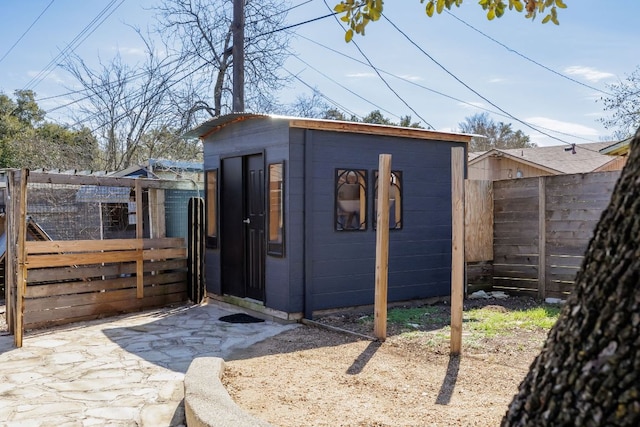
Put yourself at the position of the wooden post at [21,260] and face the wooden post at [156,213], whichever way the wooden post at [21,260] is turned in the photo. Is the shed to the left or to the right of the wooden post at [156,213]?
right

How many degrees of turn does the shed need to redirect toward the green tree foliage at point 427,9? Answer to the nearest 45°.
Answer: approximately 45° to its left

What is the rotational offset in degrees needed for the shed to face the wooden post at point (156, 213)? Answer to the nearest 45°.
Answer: approximately 45° to its right

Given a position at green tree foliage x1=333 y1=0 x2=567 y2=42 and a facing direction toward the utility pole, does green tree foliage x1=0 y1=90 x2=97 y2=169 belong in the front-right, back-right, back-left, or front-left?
front-left

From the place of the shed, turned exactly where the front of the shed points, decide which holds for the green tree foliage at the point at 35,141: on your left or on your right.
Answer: on your right

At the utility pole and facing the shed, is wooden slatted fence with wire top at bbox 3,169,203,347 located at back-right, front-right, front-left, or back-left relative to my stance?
front-right

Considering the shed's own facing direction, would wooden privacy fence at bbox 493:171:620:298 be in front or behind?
behind

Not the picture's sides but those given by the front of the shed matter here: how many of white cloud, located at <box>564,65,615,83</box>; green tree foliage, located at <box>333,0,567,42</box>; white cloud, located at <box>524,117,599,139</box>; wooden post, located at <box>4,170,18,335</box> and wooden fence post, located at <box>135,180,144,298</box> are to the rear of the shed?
2

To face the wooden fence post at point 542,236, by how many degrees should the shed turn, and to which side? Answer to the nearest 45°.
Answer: approximately 135° to its left

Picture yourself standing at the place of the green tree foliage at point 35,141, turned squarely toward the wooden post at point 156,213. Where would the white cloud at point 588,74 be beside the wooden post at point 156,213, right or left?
left

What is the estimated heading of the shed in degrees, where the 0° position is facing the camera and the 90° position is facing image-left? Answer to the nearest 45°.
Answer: approximately 45°

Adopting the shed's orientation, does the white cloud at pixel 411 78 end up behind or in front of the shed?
behind

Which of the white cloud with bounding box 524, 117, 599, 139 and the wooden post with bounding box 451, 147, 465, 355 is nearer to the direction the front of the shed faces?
the wooden post
